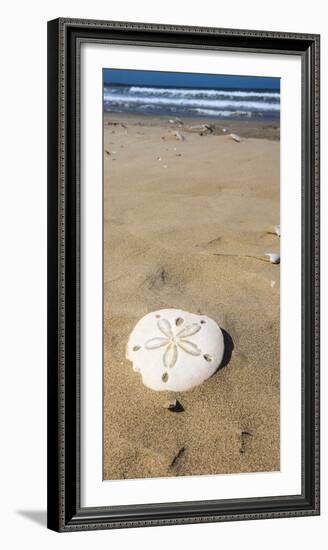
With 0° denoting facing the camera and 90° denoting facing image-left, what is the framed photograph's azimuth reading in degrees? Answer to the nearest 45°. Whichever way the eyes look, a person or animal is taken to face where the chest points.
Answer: approximately 315°
